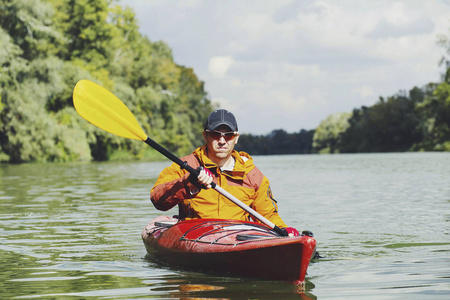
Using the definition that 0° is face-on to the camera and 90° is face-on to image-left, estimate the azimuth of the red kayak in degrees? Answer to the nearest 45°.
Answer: approximately 315°
